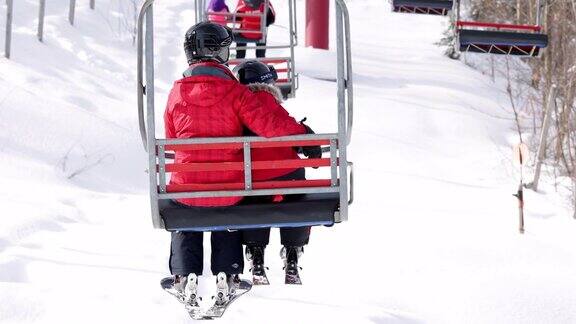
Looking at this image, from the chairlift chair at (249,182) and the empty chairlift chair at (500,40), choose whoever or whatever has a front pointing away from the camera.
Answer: the chairlift chair

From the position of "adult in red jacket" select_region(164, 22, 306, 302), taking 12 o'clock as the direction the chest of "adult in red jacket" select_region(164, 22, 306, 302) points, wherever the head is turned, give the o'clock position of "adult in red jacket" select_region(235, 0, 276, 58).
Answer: "adult in red jacket" select_region(235, 0, 276, 58) is roughly at 12 o'clock from "adult in red jacket" select_region(164, 22, 306, 302).

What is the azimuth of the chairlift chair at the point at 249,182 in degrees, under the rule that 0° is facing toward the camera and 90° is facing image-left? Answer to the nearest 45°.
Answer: approximately 180°

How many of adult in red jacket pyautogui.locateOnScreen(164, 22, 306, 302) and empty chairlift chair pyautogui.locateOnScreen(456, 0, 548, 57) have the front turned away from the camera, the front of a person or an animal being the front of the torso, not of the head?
1

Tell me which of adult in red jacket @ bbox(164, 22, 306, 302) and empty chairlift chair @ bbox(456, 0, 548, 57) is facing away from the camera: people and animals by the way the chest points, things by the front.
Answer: the adult in red jacket

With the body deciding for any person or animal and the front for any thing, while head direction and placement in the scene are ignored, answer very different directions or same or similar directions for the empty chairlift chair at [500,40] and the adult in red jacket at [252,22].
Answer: very different directions

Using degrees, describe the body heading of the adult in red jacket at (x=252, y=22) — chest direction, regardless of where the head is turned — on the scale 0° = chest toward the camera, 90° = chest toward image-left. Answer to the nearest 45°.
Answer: approximately 180°

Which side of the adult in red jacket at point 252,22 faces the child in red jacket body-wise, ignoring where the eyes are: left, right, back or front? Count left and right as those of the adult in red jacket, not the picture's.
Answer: back

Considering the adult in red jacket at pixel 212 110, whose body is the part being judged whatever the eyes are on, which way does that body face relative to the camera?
away from the camera
